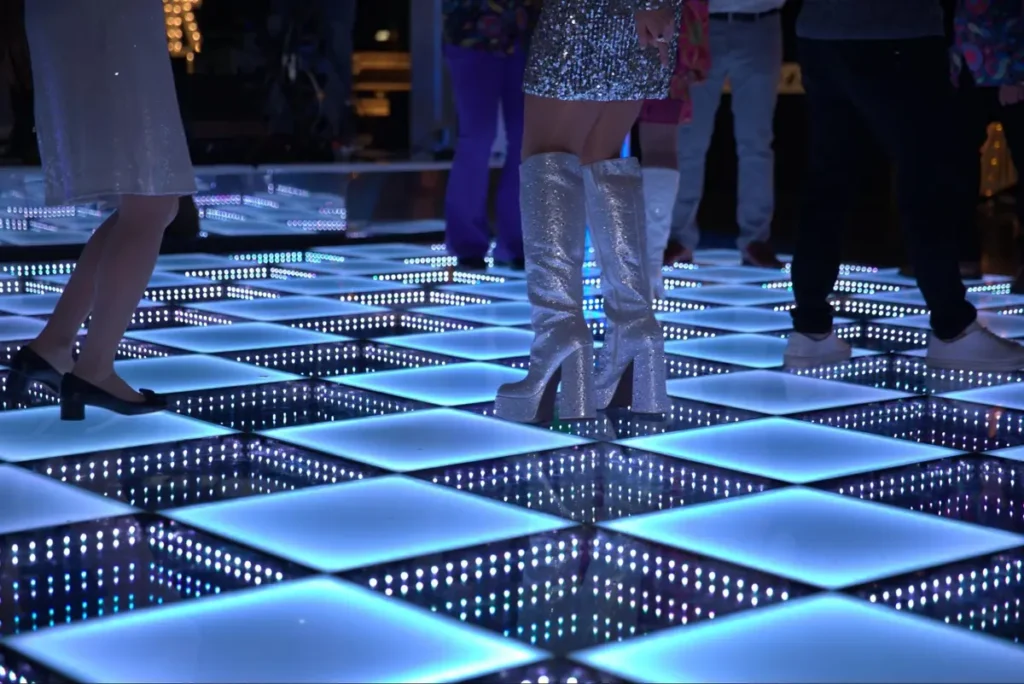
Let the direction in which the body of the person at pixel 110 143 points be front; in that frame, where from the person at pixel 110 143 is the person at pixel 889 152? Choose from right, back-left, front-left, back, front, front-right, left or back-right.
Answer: front

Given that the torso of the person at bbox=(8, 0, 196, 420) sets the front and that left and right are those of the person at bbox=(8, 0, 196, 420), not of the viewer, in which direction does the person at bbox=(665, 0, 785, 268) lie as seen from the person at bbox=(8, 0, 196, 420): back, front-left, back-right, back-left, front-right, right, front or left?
front-left

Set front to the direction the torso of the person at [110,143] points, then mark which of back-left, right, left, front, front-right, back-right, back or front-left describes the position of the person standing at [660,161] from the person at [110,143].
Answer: front-left

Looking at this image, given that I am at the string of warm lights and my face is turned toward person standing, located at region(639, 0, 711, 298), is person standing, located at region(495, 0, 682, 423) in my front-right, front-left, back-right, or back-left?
front-right

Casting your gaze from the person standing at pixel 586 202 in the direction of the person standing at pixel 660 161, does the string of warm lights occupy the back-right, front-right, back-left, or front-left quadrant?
front-left

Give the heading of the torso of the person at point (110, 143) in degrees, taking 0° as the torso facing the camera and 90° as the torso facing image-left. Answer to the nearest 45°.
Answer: approximately 270°

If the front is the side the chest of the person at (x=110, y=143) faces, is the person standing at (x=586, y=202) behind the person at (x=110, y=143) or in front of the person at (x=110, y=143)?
in front

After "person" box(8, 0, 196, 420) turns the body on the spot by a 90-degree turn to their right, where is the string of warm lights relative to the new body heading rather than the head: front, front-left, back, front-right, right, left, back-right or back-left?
back

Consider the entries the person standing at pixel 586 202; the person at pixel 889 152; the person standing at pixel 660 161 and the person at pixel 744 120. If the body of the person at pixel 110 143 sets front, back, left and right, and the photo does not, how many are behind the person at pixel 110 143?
0

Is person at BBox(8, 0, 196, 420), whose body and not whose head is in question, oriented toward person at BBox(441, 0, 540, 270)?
no
